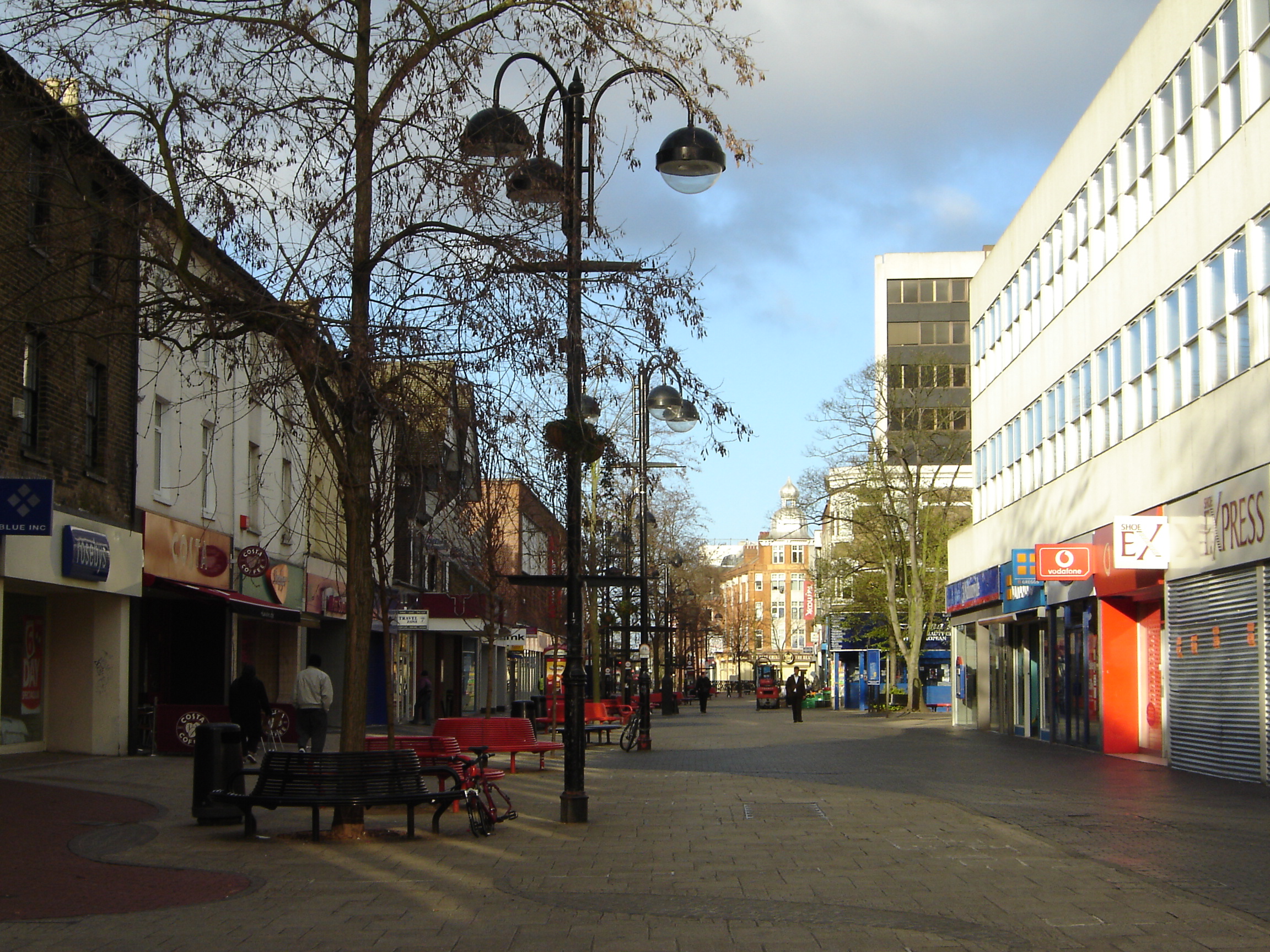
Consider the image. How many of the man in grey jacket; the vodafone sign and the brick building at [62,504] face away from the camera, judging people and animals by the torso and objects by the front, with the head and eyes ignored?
1

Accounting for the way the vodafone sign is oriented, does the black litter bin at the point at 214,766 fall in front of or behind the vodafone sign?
in front

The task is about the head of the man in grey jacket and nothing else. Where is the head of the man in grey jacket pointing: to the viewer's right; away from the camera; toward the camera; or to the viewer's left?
away from the camera

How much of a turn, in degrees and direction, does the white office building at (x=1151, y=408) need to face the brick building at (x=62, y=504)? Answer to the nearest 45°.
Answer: approximately 45° to its right

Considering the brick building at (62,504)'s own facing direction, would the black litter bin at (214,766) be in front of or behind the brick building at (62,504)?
in front

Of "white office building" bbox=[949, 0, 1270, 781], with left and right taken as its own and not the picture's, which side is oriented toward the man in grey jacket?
front

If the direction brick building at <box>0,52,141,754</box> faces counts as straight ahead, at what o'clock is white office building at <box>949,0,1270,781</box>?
The white office building is roughly at 11 o'clock from the brick building.

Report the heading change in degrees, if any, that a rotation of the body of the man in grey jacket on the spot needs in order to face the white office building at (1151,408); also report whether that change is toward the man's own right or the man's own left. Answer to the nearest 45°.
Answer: approximately 90° to the man's own right

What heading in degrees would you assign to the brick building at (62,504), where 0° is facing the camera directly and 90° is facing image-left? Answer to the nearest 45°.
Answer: approximately 315°

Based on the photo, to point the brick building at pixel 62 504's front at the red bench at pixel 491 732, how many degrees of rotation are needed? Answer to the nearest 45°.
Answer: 0° — it already faces it

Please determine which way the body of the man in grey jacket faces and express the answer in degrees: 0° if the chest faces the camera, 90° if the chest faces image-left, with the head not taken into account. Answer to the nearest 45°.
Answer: approximately 180°
